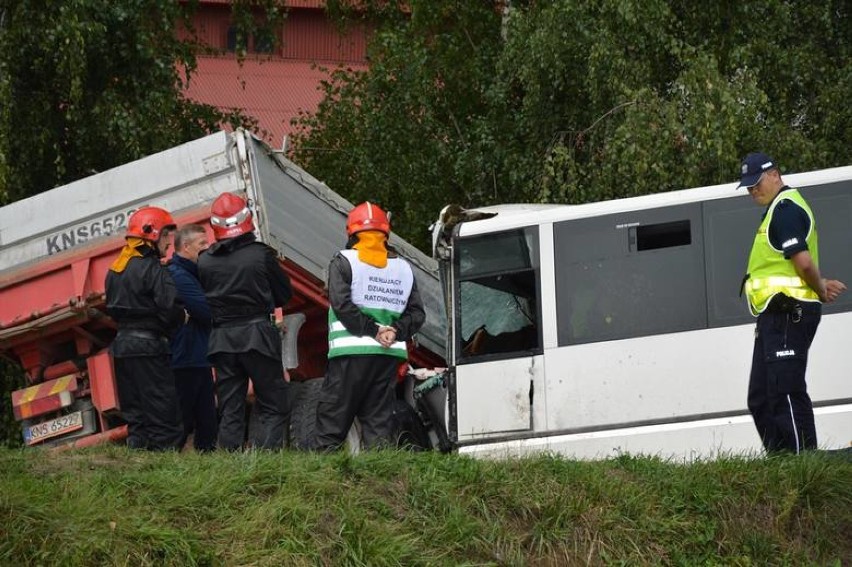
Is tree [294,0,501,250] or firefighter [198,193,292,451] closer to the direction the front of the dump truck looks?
the tree

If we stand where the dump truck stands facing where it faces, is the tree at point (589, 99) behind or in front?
in front

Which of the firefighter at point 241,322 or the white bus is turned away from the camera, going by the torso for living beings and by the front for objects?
the firefighter

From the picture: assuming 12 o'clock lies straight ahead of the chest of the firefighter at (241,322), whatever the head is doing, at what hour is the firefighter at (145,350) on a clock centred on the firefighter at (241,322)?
the firefighter at (145,350) is roughly at 10 o'clock from the firefighter at (241,322).

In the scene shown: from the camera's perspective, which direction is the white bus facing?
to the viewer's left

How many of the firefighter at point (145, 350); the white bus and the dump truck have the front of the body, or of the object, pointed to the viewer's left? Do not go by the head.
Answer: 1

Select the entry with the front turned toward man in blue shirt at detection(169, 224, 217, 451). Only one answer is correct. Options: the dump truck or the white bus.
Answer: the white bus

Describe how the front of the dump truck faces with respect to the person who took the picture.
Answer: facing away from the viewer and to the right of the viewer

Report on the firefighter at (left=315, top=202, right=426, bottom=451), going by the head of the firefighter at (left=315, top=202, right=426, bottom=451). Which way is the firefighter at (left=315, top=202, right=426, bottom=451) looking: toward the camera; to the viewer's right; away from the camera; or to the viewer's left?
away from the camera

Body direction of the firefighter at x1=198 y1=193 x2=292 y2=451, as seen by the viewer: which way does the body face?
away from the camera

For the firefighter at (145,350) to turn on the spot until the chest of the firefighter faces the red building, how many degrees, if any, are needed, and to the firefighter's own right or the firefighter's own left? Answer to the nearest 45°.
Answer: approximately 45° to the firefighter's own left

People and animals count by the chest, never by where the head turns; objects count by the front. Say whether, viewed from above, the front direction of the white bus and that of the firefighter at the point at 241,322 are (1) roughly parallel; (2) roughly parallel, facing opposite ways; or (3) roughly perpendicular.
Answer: roughly perpendicular

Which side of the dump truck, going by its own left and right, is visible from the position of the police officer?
right

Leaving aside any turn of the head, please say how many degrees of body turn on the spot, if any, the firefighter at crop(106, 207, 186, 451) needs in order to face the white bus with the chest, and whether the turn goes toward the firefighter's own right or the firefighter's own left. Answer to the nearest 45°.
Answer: approximately 45° to the firefighter's own right

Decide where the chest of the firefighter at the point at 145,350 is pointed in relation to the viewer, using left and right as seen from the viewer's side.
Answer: facing away from the viewer and to the right of the viewer
